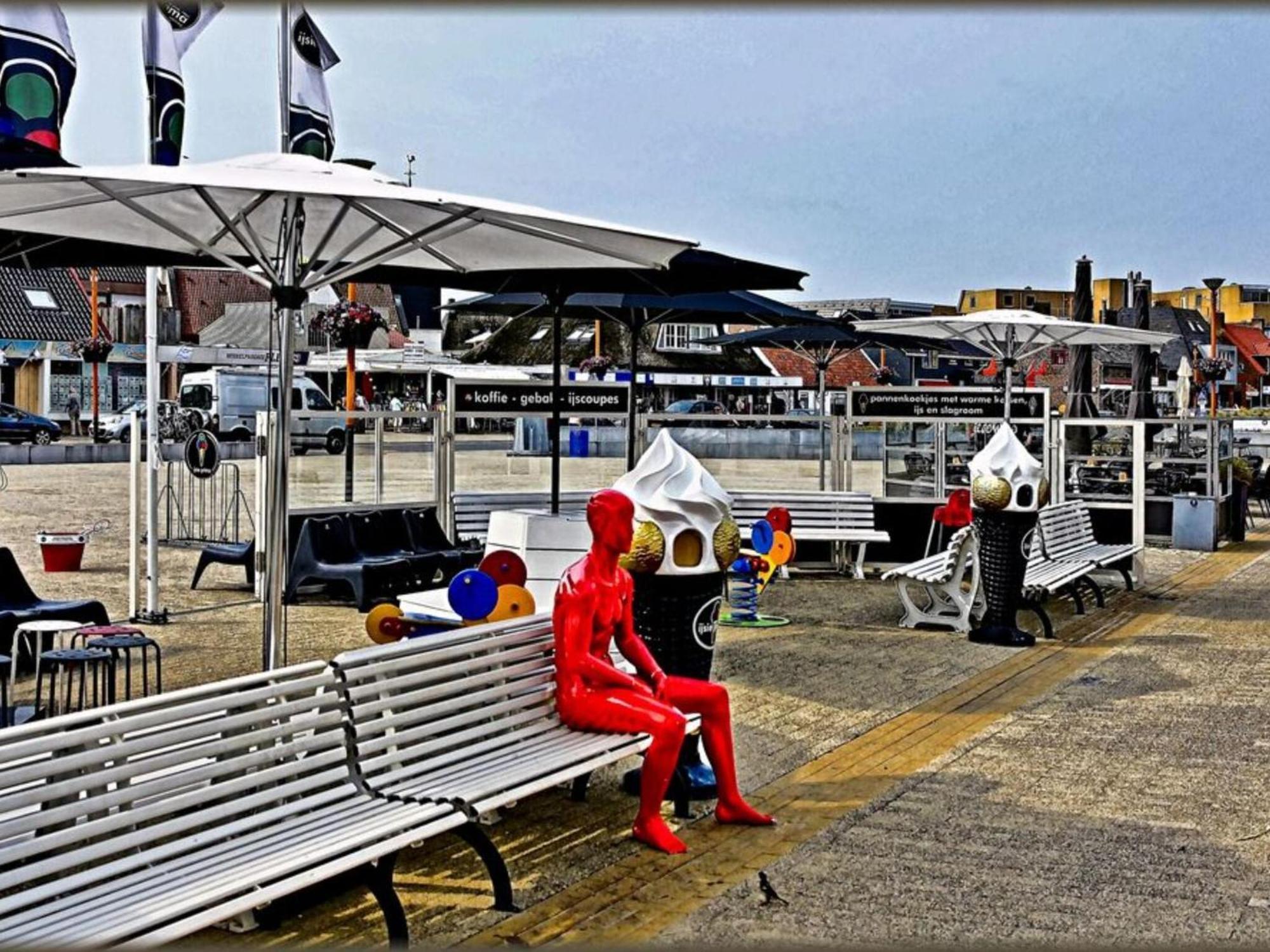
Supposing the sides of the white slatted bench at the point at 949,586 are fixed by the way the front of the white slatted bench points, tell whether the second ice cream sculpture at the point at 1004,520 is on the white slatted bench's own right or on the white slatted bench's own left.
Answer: on the white slatted bench's own left

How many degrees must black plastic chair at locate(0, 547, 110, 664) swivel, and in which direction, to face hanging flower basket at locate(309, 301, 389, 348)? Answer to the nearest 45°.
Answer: approximately 90° to its left

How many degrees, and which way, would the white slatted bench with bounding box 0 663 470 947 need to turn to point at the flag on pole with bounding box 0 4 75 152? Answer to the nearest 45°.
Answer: approximately 135° to its left

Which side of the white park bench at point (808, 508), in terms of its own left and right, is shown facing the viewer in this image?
front

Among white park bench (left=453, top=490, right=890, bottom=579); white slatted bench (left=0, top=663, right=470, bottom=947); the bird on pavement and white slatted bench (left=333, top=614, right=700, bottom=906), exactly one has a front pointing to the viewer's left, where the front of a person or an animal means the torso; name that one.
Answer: the bird on pavement

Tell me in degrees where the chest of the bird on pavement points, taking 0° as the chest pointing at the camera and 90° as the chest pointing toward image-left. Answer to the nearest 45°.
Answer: approximately 90°

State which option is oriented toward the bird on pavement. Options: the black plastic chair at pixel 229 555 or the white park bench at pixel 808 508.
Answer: the white park bench

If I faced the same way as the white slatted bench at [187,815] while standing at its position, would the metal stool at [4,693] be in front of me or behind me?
behind

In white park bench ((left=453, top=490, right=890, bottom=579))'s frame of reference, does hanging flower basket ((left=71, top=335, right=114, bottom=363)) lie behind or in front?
behind

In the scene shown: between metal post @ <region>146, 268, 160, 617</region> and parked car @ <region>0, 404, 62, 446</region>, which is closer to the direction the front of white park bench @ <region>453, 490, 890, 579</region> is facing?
the metal post

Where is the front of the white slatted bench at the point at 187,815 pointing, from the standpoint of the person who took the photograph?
facing the viewer and to the right of the viewer

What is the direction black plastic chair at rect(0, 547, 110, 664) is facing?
to the viewer's right

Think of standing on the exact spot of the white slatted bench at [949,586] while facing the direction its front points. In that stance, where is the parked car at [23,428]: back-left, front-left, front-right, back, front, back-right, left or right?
front-right

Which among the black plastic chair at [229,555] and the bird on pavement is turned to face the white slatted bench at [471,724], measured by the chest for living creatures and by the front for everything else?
the bird on pavement

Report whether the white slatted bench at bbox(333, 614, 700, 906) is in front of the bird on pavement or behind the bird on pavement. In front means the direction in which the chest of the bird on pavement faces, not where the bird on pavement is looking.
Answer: in front
